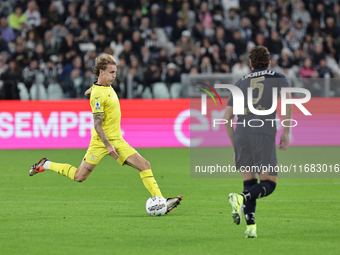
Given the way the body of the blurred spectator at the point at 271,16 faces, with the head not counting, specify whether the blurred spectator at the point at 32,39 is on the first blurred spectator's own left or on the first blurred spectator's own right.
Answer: on the first blurred spectator's own right

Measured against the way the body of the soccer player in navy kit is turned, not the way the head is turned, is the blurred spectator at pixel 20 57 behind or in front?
in front

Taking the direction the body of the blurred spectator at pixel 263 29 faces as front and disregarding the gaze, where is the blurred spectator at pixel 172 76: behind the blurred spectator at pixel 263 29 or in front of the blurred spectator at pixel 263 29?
in front

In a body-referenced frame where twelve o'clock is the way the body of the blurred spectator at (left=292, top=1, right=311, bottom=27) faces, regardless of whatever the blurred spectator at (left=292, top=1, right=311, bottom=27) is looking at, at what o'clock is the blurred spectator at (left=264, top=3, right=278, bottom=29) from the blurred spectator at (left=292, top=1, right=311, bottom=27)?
the blurred spectator at (left=264, top=3, right=278, bottom=29) is roughly at 2 o'clock from the blurred spectator at (left=292, top=1, right=311, bottom=27).

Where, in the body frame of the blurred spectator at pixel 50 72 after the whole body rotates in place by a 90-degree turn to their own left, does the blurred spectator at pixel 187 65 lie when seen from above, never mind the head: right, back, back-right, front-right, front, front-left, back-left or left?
front

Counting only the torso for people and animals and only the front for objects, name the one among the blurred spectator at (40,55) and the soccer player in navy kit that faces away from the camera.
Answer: the soccer player in navy kit

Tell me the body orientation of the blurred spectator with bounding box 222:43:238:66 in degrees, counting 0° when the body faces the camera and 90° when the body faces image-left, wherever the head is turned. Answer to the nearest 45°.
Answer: approximately 0°

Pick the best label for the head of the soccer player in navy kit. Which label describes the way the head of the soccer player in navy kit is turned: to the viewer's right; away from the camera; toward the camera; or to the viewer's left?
away from the camera

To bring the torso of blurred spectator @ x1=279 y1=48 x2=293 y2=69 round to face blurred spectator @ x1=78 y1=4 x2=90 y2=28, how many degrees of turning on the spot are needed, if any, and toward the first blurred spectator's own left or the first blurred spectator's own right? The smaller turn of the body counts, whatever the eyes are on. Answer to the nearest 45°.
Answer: approximately 90° to the first blurred spectator's own right
